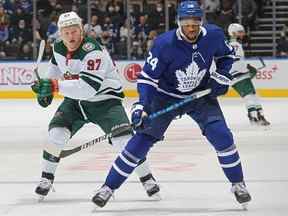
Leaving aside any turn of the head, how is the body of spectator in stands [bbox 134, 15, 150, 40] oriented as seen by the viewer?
toward the camera

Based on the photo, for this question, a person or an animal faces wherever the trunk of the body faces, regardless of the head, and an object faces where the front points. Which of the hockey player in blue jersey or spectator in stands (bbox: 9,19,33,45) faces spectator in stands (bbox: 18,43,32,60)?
spectator in stands (bbox: 9,19,33,45)

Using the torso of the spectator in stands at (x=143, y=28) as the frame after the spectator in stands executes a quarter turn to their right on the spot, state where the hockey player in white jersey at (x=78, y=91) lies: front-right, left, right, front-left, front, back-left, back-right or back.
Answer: left

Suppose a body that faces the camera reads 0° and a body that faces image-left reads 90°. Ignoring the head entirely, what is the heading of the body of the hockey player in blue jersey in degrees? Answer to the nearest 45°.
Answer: approximately 0°

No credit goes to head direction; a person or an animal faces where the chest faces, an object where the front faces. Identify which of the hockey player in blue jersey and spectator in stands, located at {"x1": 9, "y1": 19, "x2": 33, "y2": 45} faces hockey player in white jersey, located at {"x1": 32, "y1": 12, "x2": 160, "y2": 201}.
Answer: the spectator in stands

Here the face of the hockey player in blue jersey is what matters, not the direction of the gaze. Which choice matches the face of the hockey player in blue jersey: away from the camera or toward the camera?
toward the camera

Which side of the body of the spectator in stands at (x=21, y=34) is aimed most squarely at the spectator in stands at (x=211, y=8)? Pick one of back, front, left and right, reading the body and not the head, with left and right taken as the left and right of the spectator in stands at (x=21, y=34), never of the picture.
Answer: left

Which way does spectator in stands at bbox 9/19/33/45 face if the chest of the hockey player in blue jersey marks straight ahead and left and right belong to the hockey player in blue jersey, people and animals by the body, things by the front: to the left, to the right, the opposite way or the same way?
the same way

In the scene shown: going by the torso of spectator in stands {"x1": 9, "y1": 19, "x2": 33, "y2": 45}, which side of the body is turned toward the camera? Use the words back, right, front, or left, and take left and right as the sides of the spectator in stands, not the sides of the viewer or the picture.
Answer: front

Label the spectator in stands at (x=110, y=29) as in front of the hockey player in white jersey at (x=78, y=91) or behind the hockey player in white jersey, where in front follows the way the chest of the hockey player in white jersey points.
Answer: behind

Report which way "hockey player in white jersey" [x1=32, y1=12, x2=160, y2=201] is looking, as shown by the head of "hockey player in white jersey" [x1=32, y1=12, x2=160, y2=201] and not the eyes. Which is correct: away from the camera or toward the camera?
toward the camera

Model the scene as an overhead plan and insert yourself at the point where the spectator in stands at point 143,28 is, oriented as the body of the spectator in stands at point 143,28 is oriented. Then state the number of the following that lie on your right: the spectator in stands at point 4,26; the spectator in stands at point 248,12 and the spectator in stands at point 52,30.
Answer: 2

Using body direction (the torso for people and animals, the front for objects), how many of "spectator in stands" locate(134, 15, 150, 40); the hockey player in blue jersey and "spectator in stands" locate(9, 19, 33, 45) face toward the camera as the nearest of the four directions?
3

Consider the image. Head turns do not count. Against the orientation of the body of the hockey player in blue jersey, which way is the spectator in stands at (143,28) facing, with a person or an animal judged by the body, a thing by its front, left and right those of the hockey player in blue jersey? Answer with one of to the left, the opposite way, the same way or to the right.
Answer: the same way

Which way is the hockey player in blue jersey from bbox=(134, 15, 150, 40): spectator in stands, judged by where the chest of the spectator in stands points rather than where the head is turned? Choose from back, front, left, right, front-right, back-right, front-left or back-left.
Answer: front
